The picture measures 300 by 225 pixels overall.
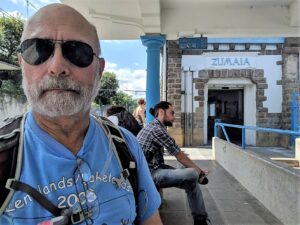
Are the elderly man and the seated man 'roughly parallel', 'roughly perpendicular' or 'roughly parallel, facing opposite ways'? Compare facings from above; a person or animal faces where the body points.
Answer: roughly perpendicular

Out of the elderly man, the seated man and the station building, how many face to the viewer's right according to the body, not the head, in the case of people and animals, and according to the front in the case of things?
1

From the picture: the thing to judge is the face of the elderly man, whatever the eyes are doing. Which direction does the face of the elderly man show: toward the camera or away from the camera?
toward the camera

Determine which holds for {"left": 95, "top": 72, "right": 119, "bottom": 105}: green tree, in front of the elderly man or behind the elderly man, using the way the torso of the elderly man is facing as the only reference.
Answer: behind

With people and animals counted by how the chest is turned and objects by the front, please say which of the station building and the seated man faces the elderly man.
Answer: the station building

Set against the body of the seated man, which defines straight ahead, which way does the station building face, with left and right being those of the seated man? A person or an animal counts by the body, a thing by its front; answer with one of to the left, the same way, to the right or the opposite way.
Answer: to the right

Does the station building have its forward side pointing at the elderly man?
yes

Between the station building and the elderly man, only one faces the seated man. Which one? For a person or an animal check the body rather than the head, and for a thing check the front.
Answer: the station building

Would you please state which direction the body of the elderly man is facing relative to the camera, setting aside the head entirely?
toward the camera

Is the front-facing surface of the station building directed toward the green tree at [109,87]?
no

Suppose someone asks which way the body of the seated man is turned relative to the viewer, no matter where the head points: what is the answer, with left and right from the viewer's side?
facing to the right of the viewer

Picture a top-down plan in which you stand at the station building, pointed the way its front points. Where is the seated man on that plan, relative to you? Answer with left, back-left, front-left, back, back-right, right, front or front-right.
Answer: front
